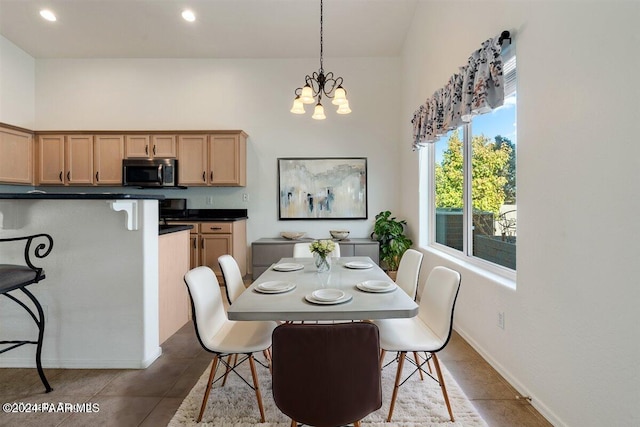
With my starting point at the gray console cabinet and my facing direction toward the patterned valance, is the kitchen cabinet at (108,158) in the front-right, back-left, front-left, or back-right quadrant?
back-right

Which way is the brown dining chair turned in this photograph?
away from the camera

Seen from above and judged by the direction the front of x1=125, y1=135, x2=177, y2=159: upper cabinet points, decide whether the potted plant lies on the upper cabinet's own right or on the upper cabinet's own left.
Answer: on the upper cabinet's own left

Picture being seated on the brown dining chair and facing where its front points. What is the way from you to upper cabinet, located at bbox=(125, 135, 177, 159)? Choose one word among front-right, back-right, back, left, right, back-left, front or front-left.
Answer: front-left

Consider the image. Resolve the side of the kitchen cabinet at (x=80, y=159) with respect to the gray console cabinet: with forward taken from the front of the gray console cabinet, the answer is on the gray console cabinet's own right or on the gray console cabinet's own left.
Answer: on the gray console cabinet's own right

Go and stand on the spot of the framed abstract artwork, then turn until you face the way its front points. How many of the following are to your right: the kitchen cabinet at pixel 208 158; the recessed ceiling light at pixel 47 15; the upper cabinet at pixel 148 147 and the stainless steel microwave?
4

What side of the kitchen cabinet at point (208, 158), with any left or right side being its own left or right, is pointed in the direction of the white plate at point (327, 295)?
front
